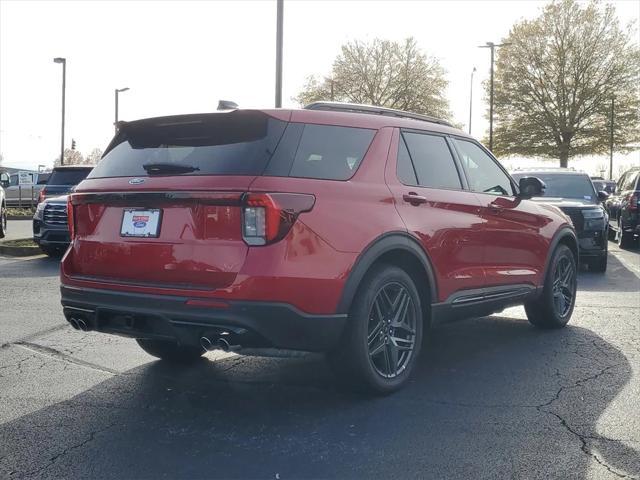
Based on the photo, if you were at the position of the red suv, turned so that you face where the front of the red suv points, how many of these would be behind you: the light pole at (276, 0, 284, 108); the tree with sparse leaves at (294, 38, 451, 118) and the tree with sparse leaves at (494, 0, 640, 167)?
0

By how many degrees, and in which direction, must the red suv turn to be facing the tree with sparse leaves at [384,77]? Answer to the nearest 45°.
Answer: approximately 45° to its left

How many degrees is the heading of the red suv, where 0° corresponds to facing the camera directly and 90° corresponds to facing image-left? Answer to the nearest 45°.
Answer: approximately 225°

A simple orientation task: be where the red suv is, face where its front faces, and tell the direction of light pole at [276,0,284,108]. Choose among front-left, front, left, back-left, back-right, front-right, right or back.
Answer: front-left

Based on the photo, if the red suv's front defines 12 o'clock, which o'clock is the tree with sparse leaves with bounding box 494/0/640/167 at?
The tree with sparse leaves is roughly at 11 o'clock from the red suv.
